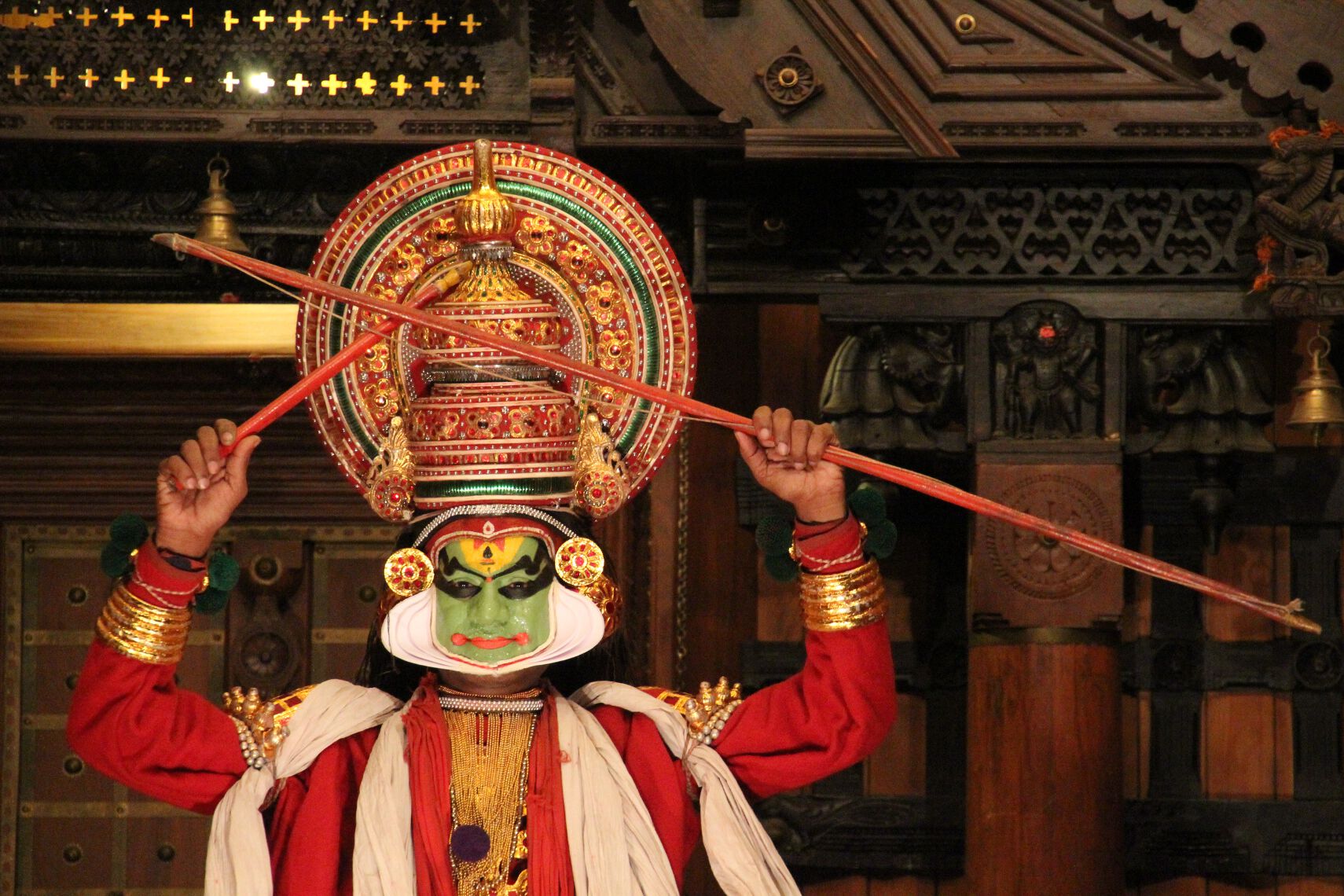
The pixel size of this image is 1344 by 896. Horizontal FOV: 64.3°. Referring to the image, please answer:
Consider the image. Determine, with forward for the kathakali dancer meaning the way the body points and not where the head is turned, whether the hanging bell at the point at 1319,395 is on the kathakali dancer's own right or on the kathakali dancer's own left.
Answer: on the kathakali dancer's own left

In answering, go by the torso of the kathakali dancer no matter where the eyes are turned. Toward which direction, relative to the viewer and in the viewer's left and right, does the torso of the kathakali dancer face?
facing the viewer

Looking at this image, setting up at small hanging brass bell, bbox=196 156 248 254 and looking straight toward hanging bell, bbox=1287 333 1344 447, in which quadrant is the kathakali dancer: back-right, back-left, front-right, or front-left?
front-right

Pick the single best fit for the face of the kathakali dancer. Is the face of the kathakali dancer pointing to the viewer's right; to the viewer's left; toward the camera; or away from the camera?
toward the camera
